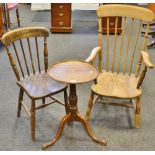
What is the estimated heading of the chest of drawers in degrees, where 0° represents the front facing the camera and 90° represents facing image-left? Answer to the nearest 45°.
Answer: approximately 0°
